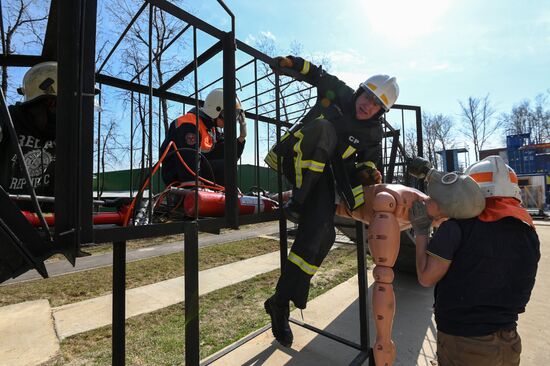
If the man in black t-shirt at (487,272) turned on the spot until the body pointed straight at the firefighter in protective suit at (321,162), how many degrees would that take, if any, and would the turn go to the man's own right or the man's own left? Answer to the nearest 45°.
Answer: approximately 45° to the man's own left

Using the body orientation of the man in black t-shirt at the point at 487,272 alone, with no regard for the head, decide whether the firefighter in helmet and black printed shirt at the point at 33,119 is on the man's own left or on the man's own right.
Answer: on the man's own left

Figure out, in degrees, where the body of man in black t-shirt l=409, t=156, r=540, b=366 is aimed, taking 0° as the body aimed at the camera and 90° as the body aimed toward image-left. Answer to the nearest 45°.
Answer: approximately 135°

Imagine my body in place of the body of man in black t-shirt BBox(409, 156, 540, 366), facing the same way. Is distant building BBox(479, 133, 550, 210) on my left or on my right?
on my right
